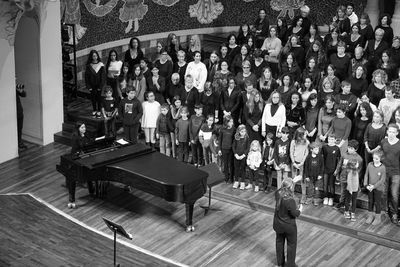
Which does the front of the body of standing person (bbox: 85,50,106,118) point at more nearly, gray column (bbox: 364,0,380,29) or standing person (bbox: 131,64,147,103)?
the standing person

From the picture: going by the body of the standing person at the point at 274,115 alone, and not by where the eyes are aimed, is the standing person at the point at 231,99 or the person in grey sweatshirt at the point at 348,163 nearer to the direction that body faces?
the person in grey sweatshirt

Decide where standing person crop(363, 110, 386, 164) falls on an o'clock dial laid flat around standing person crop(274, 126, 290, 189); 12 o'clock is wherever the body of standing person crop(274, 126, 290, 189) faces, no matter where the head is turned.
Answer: standing person crop(363, 110, 386, 164) is roughly at 9 o'clock from standing person crop(274, 126, 290, 189).

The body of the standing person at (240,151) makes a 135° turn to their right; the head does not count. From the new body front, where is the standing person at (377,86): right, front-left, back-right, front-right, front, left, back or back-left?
back-right

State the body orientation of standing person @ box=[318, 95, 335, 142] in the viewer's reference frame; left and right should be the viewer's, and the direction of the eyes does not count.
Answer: facing the viewer and to the left of the viewer

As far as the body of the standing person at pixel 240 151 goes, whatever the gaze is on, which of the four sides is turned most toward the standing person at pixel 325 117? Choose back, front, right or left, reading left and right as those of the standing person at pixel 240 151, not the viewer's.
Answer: left

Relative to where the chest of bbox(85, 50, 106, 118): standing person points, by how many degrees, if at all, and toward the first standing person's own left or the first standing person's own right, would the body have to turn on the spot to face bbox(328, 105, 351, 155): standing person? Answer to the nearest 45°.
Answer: approximately 45° to the first standing person's own left

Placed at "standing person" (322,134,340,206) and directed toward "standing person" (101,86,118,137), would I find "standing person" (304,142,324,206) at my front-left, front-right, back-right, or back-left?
front-left

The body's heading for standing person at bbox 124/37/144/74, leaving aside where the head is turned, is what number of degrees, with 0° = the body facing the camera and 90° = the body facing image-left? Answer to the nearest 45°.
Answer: approximately 0°

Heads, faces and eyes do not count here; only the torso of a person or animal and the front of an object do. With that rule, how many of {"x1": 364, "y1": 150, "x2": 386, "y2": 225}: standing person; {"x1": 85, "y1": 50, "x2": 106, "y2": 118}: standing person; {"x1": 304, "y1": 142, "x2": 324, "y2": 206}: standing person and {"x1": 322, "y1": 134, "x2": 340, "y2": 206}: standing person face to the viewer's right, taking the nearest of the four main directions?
0

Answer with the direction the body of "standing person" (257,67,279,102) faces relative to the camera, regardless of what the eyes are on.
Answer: toward the camera

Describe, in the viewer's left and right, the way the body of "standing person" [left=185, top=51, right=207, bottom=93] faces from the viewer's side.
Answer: facing the viewer

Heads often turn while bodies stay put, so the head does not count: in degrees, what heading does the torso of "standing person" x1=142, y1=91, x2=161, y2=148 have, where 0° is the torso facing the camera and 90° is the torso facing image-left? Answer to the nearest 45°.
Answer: approximately 0°

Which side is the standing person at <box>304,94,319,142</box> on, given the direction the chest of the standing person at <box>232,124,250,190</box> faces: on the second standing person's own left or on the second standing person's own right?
on the second standing person's own left
